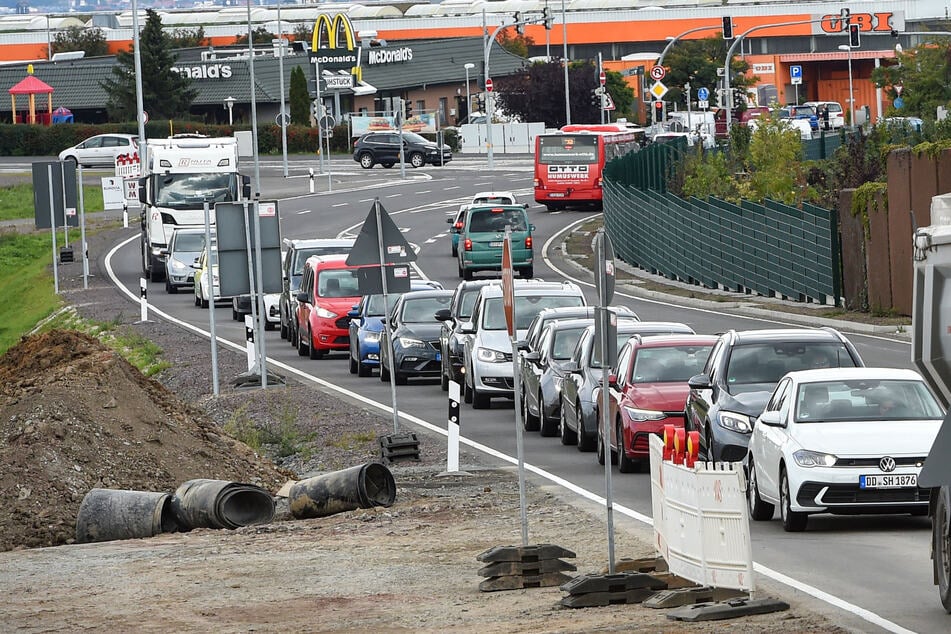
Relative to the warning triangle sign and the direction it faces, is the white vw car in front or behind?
behind

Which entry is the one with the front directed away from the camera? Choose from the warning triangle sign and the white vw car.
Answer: the warning triangle sign

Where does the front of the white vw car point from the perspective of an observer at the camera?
facing the viewer and to the right of the viewer

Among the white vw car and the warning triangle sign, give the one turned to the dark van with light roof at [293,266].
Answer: the warning triangle sign

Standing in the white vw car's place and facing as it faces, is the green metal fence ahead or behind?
behind

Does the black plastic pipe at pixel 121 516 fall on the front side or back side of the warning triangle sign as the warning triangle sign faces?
on the back side

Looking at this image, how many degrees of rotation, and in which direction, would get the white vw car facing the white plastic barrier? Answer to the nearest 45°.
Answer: approximately 45° to its right

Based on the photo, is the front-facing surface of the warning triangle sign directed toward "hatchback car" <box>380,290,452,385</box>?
yes

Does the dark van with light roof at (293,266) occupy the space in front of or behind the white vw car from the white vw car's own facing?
behind

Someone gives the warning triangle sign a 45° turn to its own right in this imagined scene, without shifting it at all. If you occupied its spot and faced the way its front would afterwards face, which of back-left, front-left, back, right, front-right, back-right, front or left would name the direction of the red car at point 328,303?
front-left

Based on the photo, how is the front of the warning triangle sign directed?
away from the camera

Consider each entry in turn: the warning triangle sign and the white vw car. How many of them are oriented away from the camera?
1

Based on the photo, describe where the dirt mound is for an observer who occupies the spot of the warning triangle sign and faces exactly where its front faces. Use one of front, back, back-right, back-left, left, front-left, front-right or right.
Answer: back-left

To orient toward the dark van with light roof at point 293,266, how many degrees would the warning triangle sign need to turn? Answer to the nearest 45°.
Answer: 0° — it already faces it
